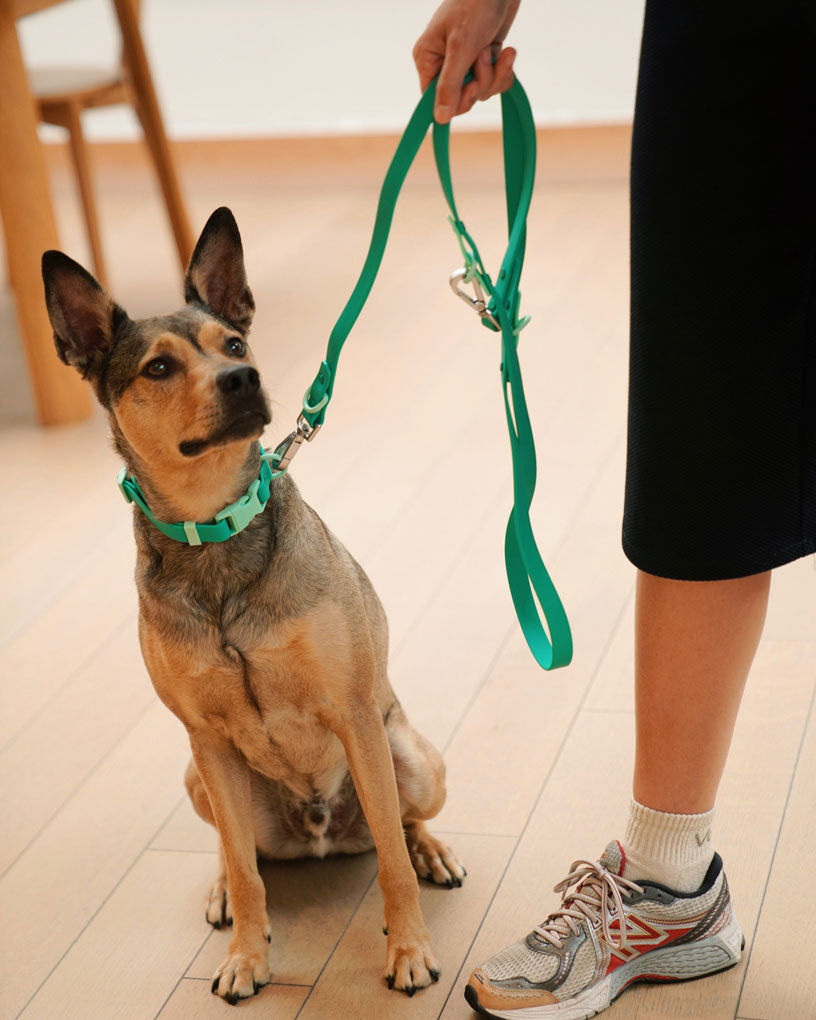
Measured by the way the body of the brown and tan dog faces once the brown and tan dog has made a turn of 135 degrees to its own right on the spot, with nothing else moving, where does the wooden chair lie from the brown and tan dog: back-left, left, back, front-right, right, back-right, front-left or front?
front-right

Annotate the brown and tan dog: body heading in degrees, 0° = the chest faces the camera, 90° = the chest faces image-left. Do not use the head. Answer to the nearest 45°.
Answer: approximately 0°
